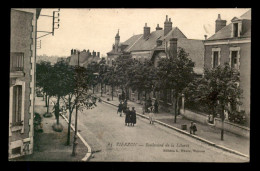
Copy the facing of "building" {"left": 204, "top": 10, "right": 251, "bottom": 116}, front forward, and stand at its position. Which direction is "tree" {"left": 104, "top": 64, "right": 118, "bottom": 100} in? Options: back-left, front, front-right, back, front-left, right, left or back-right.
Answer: front-right

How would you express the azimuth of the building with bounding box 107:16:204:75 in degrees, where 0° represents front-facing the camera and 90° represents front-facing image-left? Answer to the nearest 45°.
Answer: approximately 45°

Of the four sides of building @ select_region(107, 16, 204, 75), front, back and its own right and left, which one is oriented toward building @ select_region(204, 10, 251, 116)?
left

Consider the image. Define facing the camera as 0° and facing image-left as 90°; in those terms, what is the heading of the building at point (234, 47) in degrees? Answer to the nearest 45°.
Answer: approximately 45°

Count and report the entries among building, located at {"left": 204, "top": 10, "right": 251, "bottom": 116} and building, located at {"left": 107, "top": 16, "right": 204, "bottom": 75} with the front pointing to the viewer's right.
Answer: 0

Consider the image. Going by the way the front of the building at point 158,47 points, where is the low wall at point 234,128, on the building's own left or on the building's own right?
on the building's own left

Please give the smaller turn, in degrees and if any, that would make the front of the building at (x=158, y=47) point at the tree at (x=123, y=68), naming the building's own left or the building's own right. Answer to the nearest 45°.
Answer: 0° — it already faces it

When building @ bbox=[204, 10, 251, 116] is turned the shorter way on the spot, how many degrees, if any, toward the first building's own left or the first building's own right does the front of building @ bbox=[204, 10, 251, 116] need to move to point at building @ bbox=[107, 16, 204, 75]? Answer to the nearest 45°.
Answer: approximately 90° to the first building's own right
